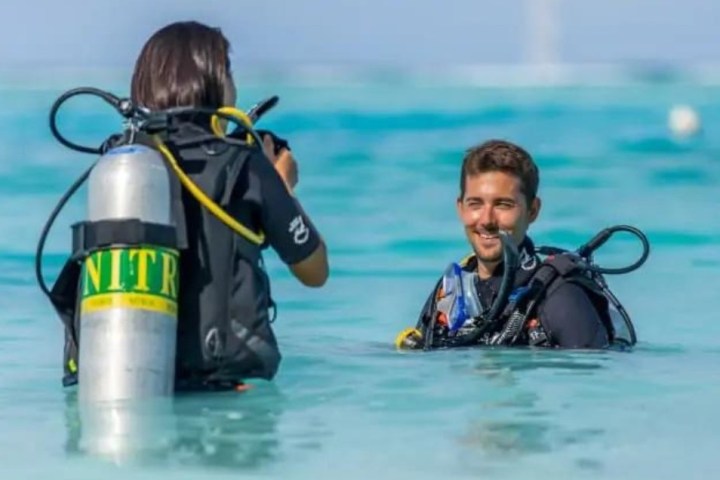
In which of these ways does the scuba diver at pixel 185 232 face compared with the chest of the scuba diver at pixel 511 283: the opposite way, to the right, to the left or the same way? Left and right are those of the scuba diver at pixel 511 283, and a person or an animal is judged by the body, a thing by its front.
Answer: the opposite way

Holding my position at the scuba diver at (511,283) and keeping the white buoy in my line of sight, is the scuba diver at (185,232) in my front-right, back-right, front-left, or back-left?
back-left

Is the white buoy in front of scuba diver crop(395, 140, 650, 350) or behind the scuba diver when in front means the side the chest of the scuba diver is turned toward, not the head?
behind

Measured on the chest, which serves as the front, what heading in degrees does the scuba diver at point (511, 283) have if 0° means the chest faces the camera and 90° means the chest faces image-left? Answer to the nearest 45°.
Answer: approximately 45°

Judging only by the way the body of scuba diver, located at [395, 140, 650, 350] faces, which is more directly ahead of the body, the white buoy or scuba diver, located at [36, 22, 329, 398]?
the scuba diver

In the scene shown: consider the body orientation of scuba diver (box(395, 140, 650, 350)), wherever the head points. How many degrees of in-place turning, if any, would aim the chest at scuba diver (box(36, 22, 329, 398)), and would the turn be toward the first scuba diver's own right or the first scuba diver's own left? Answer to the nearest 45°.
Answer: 0° — they already face them

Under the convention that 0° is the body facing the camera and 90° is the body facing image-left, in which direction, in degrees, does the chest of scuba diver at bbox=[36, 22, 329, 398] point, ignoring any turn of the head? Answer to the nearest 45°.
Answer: approximately 225°
